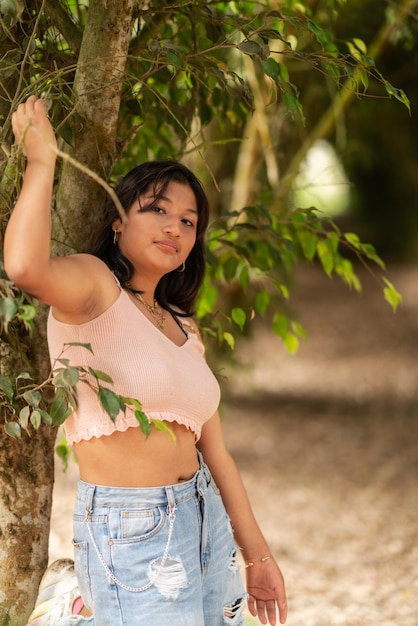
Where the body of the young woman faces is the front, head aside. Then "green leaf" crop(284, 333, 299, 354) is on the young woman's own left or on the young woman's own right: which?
on the young woman's own left

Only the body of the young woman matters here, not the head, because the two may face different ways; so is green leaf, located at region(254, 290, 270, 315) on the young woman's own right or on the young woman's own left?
on the young woman's own left

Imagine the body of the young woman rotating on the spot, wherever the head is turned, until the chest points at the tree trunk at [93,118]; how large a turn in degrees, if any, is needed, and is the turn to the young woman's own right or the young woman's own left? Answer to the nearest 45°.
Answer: approximately 180°

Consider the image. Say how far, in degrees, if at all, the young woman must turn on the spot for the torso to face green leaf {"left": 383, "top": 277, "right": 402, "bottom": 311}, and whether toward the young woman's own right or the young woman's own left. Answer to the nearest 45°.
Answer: approximately 90° to the young woman's own left

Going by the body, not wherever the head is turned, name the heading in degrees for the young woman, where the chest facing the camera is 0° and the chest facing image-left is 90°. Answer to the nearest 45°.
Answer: approximately 315°
